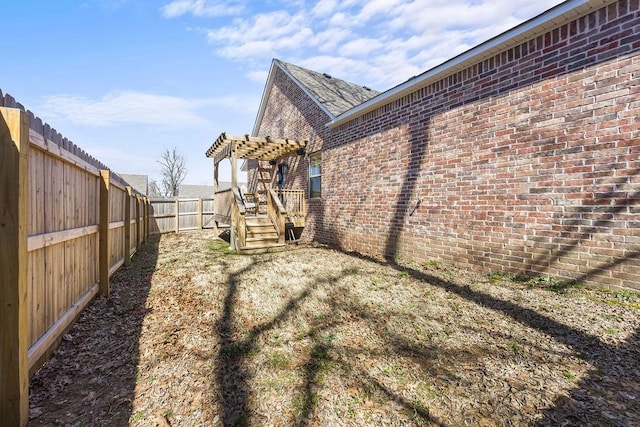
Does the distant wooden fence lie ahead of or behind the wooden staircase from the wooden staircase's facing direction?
behind

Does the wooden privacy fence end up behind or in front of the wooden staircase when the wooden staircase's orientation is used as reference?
in front

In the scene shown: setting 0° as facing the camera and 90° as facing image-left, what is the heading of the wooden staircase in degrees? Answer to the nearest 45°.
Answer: approximately 0°

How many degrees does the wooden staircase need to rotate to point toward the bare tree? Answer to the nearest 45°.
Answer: approximately 180°
